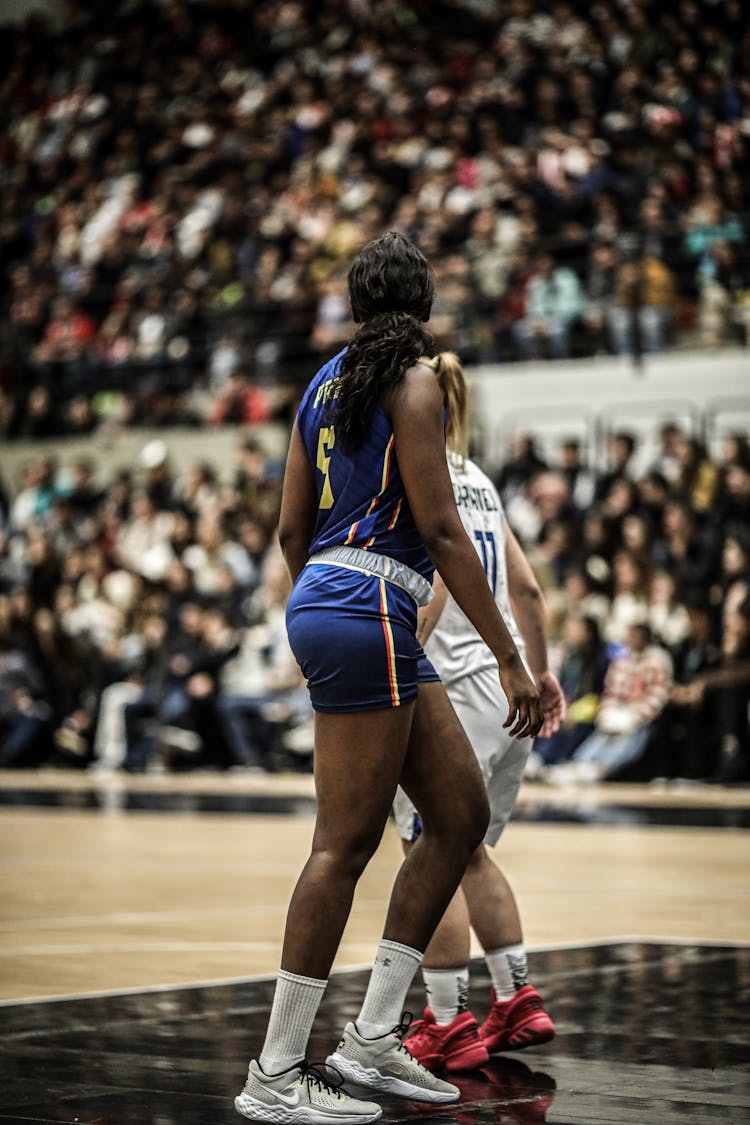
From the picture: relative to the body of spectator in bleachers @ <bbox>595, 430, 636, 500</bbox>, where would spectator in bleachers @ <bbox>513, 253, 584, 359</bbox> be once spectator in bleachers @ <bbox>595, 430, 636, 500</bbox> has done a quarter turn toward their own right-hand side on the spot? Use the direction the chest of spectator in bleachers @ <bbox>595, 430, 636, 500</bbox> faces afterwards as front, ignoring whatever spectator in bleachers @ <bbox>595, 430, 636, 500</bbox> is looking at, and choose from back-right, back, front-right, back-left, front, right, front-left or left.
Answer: front-right

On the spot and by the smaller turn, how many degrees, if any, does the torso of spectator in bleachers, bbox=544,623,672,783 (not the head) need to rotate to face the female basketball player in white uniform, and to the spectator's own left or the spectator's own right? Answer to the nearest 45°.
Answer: approximately 45° to the spectator's own left

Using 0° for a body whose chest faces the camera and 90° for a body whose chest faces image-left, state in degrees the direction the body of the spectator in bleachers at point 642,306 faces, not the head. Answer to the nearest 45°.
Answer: approximately 0°

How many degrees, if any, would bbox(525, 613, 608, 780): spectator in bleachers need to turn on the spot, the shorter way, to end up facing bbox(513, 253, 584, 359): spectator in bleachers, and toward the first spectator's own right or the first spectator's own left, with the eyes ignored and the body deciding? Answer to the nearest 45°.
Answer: approximately 135° to the first spectator's own right

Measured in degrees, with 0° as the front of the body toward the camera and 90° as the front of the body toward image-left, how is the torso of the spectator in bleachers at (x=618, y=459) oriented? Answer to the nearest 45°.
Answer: approximately 45°

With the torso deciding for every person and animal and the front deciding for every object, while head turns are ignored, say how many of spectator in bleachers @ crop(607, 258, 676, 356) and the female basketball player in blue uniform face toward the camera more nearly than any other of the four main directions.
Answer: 1

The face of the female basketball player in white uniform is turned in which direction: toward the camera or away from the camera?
away from the camera

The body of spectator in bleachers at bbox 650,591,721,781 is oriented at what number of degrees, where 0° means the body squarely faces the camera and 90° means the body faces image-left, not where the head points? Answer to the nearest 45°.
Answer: approximately 45°

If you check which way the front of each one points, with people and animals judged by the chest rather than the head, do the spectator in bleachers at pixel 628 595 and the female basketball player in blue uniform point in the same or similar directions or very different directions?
very different directions

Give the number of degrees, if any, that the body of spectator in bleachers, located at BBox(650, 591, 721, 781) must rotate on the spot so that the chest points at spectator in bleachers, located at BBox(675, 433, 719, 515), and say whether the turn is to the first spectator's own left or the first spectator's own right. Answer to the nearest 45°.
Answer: approximately 135° to the first spectator's own right

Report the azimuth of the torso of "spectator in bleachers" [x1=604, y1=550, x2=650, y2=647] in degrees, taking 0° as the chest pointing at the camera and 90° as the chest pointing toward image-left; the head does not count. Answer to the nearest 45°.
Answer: approximately 45°
